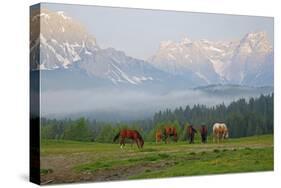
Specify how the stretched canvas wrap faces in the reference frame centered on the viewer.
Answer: facing the viewer and to the right of the viewer
